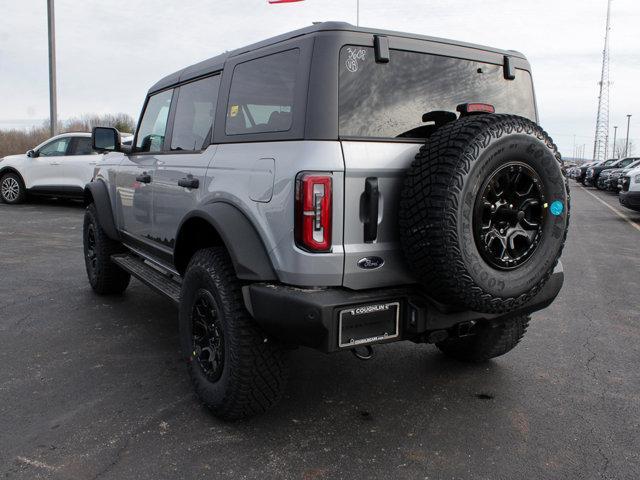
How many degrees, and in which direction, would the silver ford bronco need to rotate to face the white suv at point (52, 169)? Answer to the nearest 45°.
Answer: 0° — it already faces it

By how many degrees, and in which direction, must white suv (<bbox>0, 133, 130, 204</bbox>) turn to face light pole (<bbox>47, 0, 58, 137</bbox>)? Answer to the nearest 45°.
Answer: approximately 90° to its right

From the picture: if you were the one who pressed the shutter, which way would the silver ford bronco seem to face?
facing away from the viewer and to the left of the viewer

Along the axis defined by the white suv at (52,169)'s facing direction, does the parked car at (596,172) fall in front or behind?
behind

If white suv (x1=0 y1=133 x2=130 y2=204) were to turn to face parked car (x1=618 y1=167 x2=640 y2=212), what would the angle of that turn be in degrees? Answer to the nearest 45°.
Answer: approximately 135° to its left

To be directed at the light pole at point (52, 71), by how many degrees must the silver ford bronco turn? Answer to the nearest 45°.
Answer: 0° — it already faces it

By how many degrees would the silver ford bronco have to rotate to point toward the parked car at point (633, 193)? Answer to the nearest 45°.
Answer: approximately 90° to its right

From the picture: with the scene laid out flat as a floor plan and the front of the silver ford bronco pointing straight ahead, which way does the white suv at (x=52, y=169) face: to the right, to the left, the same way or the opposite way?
to the left

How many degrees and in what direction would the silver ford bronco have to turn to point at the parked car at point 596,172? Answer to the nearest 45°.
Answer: approximately 90° to its right

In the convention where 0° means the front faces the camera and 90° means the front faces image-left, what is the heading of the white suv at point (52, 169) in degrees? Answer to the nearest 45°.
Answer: approximately 90°
